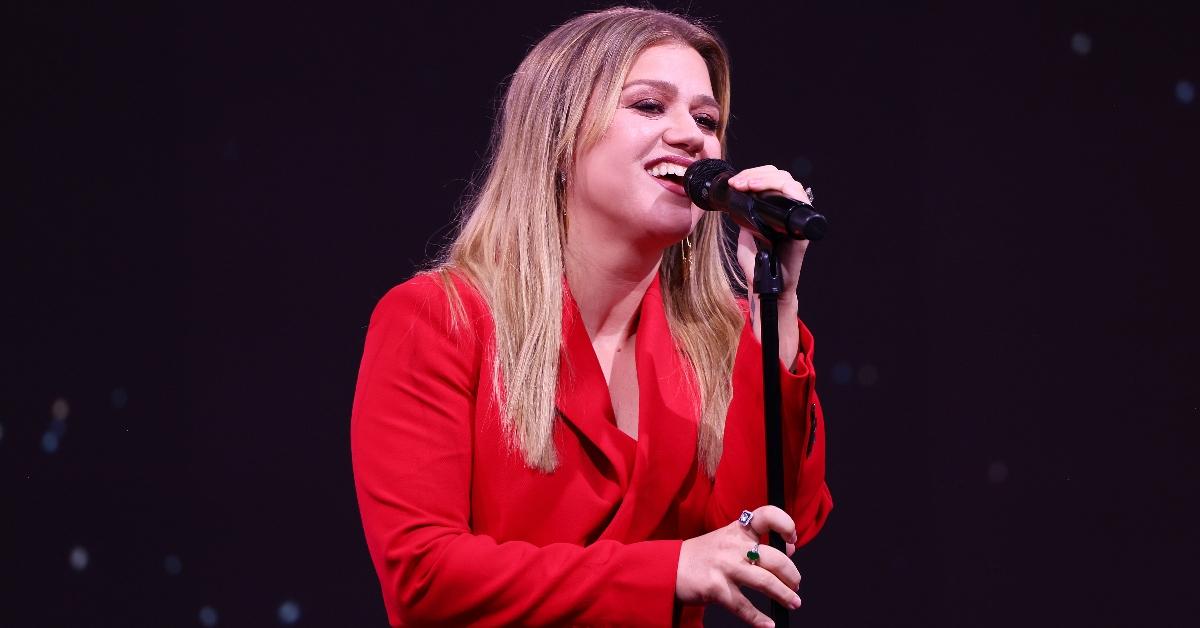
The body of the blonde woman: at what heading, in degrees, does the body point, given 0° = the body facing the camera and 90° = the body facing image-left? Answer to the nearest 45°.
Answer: approximately 315°
